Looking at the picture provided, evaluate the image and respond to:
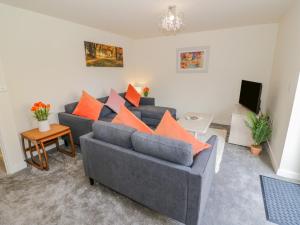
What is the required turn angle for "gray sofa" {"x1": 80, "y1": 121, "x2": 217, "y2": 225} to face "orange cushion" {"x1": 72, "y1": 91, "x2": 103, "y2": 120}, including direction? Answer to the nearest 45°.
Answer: approximately 90° to its left

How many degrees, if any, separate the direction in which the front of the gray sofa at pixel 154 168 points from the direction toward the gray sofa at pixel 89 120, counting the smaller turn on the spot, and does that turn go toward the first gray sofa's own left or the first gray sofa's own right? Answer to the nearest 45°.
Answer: approximately 90° to the first gray sofa's own left

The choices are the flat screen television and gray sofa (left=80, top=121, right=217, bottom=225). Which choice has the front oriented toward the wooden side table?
the flat screen television

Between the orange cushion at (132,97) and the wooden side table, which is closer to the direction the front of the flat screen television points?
the wooden side table

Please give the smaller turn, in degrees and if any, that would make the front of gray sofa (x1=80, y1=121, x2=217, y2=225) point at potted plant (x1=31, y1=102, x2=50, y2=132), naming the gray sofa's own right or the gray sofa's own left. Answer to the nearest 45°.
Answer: approximately 90° to the gray sofa's own left

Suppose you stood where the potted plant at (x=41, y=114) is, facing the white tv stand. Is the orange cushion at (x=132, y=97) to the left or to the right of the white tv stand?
left

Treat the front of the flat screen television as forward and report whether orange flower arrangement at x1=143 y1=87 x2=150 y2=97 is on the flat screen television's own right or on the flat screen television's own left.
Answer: on the flat screen television's own right

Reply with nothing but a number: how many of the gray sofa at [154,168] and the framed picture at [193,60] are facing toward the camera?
1
